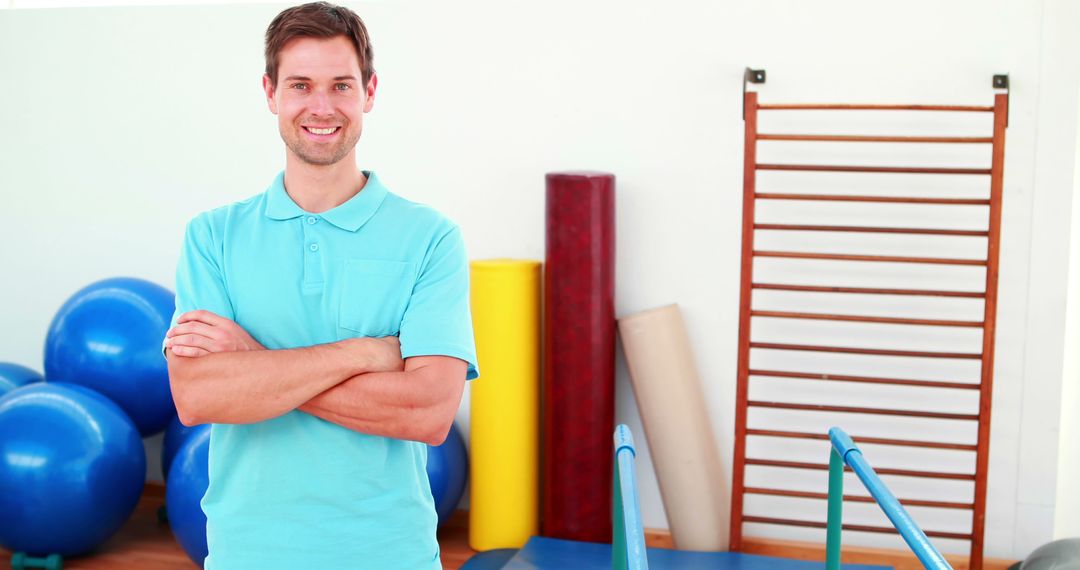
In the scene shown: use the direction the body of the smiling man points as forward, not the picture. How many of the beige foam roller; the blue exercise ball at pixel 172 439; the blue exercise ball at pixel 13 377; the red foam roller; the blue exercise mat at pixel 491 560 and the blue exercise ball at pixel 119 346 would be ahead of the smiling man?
0

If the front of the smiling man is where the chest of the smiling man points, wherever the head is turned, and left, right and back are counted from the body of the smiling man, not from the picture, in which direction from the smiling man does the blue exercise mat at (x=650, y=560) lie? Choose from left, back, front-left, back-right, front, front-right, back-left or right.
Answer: back-left

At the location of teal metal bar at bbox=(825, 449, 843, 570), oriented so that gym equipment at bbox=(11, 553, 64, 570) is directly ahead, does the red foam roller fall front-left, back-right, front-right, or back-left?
front-right

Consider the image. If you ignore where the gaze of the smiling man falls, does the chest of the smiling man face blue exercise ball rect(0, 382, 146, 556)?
no

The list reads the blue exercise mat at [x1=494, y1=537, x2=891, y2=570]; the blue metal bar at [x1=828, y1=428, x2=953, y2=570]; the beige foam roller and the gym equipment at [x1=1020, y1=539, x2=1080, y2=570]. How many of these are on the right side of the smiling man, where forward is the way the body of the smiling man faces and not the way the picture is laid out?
0

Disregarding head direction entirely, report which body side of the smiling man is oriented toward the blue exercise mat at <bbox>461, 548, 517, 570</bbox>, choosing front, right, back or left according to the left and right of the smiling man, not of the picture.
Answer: back

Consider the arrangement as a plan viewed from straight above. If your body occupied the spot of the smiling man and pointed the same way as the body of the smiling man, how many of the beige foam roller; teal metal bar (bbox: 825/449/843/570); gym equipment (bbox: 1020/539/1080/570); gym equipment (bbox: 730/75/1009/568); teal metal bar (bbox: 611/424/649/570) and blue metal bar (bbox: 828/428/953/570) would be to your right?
0

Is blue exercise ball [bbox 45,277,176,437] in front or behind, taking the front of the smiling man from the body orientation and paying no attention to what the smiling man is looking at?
behind

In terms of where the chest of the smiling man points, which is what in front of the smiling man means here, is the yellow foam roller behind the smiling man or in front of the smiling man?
behind

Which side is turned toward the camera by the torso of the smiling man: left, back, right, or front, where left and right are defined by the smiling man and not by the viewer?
front

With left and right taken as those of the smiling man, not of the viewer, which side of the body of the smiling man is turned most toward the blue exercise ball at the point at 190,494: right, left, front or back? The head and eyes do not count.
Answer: back

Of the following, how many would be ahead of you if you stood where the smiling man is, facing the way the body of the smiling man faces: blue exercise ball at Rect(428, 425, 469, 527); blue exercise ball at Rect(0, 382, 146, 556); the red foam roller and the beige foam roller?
0

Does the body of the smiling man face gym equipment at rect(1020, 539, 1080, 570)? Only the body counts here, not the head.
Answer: no

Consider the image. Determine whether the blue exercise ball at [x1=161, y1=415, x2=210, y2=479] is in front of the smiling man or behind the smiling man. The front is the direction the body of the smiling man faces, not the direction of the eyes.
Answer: behind

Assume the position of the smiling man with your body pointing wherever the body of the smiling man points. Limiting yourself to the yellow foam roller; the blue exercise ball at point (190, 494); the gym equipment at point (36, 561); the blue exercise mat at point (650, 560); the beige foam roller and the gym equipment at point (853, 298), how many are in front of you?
0

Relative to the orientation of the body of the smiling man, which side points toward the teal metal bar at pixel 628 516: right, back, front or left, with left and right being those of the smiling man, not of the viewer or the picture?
left

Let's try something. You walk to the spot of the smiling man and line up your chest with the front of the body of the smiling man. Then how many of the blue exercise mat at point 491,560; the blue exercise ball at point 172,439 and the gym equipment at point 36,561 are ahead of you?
0

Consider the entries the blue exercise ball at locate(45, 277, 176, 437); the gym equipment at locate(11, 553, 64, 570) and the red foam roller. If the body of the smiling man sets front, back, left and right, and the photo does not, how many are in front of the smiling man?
0

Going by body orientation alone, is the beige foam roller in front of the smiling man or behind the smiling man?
behind

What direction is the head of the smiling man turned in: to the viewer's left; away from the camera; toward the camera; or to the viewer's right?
toward the camera

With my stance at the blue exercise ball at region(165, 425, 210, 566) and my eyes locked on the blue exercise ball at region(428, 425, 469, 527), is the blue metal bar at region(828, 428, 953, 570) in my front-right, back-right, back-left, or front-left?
front-right

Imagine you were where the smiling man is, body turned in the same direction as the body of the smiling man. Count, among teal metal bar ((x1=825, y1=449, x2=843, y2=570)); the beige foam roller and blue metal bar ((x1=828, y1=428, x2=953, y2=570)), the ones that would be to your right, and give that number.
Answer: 0

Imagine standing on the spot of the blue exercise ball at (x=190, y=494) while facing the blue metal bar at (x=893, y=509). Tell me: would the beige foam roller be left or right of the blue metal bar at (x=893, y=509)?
left
